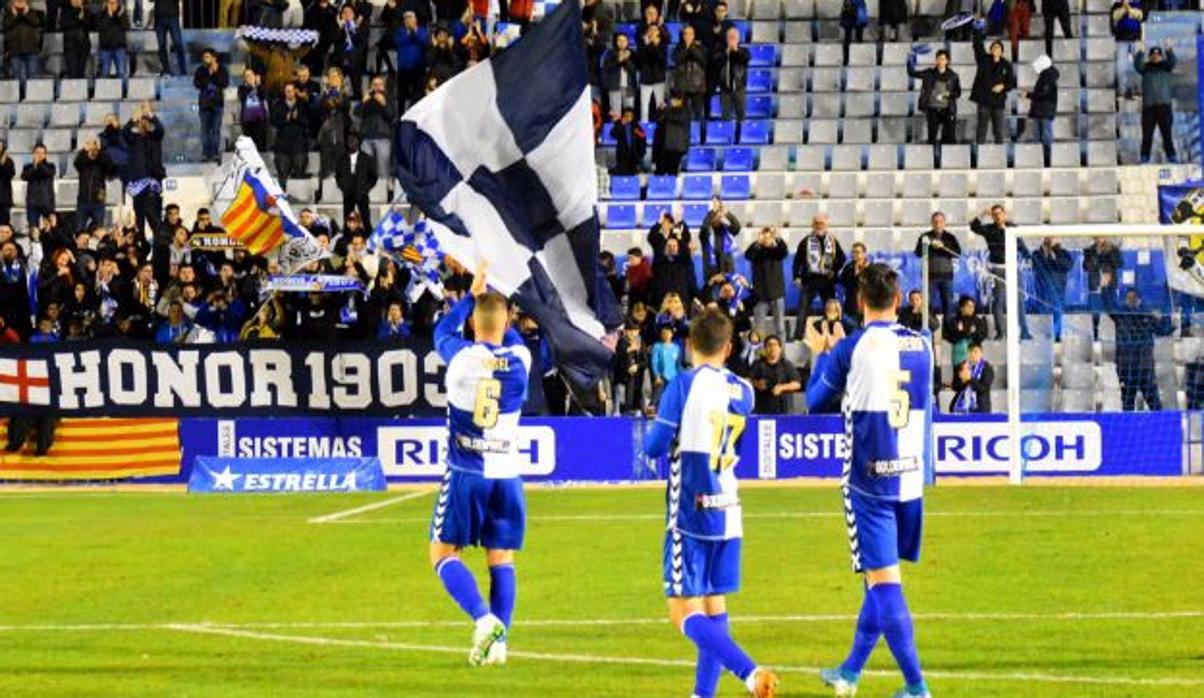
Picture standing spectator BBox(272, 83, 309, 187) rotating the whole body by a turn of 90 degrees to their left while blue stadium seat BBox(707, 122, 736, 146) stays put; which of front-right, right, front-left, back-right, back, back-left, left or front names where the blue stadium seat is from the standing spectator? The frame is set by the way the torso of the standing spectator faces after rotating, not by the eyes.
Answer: front

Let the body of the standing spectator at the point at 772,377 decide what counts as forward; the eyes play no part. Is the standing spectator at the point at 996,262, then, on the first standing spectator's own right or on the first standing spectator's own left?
on the first standing spectator's own left

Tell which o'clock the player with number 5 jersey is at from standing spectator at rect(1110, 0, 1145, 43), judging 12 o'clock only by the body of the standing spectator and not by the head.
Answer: The player with number 5 jersey is roughly at 12 o'clock from the standing spectator.

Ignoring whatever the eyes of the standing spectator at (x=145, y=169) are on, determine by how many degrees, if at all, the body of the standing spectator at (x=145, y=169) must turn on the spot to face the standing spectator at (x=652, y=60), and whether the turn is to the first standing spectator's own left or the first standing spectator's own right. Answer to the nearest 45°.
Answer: approximately 90° to the first standing spectator's own left

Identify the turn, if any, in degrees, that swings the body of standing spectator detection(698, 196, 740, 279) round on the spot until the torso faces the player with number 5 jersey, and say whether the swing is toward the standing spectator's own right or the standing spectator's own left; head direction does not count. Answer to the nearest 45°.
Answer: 0° — they already face them

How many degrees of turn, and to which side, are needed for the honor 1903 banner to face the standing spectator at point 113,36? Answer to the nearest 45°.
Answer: approximately 180°

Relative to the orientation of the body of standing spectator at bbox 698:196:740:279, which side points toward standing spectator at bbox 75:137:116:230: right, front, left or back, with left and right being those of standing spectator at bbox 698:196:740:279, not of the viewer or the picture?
right

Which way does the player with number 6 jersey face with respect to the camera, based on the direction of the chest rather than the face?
away from the camera

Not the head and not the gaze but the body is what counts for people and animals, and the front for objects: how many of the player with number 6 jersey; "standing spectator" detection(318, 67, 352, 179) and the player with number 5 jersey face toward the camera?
1

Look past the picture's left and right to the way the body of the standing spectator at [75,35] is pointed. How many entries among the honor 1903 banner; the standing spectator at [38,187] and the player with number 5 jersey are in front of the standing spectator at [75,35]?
3

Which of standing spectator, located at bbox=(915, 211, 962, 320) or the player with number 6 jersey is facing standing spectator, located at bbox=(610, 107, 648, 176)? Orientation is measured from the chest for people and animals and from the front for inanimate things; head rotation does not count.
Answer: the player with number 6 jersey

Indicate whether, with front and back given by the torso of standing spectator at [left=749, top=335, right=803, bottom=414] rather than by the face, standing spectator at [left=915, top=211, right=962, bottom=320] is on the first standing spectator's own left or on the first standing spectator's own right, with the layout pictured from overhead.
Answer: on the first standing spectator's own left

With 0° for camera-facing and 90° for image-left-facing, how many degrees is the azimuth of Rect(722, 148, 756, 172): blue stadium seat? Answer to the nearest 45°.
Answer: approximately 0°
